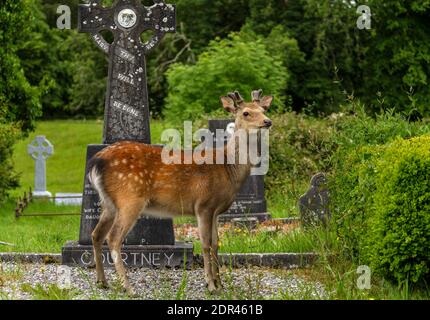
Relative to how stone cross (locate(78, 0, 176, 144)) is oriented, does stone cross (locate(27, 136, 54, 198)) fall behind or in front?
behind

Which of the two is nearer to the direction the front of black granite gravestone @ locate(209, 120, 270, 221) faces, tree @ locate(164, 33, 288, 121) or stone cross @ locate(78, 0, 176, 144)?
the stone cross

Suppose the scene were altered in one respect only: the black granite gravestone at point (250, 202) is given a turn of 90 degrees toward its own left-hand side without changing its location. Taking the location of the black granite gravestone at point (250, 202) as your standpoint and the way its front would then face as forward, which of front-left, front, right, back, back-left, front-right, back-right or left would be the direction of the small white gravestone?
back-left

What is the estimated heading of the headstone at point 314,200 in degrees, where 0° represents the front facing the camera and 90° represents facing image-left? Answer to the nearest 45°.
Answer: approximately 0°

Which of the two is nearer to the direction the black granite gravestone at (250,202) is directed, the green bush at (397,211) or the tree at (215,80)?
the green bush

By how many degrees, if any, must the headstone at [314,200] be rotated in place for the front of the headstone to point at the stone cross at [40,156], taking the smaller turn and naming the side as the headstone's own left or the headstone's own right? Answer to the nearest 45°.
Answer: approximately 135° to the headstone's own right

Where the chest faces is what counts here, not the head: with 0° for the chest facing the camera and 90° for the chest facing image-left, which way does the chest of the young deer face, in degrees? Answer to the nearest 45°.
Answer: approximately 270°

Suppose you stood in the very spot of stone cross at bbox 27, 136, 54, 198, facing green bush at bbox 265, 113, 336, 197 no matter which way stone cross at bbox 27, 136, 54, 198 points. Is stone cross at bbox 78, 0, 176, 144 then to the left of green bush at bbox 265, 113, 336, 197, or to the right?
right

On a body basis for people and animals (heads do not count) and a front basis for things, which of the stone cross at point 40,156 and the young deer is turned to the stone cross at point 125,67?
the stone cross at point 40,156

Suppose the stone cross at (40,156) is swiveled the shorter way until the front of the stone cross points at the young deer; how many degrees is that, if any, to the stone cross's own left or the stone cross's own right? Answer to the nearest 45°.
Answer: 0° — it already faces it
